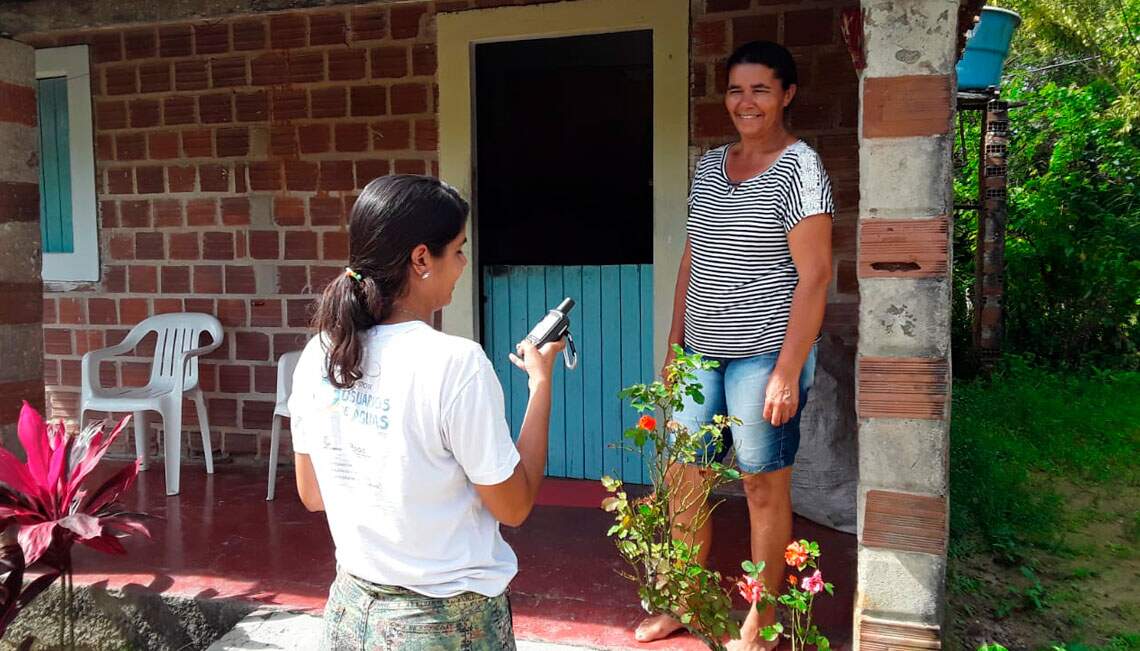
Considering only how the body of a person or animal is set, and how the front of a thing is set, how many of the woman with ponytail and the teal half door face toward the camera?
1

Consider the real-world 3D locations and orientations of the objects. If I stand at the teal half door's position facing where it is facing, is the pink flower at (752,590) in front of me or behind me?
in front

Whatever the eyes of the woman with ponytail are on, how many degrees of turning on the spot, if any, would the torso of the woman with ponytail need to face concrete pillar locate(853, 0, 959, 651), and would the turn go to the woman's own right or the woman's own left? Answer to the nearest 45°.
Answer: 0° — they already face it

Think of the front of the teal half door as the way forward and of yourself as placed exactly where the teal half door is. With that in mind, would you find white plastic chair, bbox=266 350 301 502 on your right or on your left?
on your right

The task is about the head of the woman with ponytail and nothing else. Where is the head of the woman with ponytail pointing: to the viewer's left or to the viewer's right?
to the viewer's right

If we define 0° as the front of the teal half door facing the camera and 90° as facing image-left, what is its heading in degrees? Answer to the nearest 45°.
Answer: approximately 0°

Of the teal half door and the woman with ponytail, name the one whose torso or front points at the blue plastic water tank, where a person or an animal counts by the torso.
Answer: the woman with ponytail

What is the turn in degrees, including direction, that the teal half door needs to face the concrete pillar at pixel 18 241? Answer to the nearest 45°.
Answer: approximately 45° to its right

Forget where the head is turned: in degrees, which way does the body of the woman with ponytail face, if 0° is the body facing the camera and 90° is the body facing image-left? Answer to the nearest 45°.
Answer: approximately 225°

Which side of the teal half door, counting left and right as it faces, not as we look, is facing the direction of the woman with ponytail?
front
